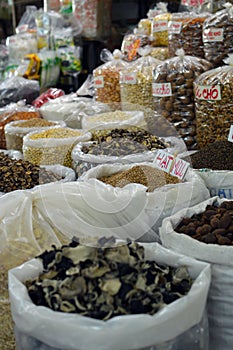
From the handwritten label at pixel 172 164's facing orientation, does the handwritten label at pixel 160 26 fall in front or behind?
behind

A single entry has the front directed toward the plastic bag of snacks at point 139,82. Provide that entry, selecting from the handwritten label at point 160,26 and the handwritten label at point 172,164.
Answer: the handwritten label at point 160,26

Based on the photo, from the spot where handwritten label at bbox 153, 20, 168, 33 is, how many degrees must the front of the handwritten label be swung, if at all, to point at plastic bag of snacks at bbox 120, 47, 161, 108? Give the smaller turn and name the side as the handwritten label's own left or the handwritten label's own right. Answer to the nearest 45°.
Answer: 0° — it already faces it

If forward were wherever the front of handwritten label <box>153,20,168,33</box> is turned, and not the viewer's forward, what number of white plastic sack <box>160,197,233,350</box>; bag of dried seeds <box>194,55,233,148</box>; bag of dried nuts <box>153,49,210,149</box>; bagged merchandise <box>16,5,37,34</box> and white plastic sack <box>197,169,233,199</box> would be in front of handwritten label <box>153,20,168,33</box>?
4

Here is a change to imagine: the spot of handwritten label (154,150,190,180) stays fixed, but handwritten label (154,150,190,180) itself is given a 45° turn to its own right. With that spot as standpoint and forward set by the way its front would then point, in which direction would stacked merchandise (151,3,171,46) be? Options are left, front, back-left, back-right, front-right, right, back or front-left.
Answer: back-right

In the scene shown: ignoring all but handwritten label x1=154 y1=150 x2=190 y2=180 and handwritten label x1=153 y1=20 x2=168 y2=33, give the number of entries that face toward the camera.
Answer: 2

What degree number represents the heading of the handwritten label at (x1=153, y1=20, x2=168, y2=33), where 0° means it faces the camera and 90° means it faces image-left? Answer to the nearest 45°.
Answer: approximately 0°
